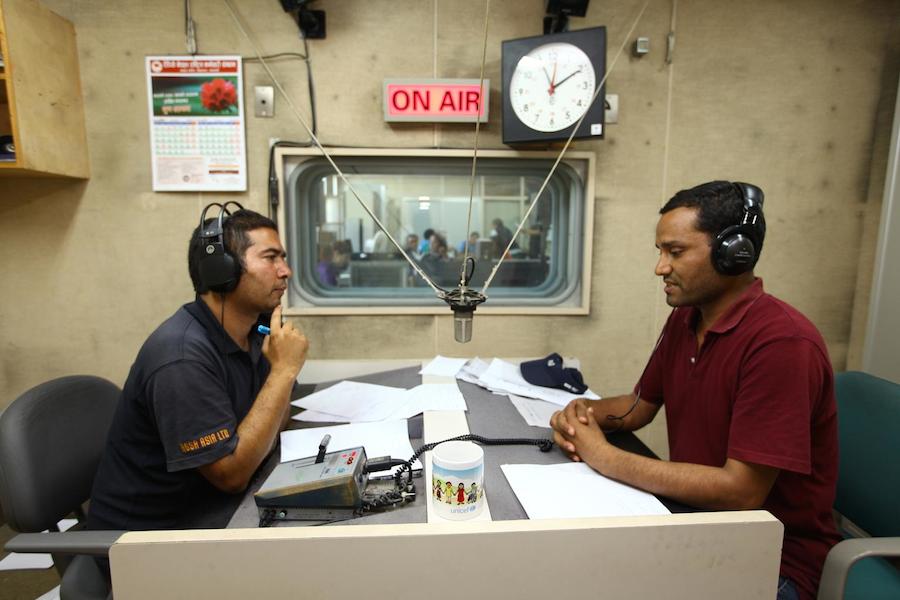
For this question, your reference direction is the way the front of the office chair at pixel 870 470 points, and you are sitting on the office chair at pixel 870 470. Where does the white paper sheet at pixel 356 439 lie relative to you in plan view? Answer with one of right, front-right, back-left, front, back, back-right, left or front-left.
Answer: front

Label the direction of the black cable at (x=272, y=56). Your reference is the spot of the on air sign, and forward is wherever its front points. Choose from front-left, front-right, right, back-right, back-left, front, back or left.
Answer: right

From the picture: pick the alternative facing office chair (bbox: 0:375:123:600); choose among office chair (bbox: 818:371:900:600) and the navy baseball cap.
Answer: office chair (bbox: 818:371:900:600)

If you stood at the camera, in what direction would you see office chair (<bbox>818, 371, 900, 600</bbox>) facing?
facing the viewer and to the left of the viewer

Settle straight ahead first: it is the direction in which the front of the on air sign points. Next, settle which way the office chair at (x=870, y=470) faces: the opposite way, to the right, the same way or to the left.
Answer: to the right

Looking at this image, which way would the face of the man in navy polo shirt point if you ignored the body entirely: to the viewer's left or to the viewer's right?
to the viewer's right

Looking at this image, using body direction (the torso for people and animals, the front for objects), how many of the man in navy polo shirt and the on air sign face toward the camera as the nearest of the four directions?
1

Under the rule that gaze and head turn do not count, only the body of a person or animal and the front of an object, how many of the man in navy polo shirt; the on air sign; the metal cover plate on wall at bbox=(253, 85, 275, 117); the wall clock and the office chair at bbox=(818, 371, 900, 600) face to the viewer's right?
1

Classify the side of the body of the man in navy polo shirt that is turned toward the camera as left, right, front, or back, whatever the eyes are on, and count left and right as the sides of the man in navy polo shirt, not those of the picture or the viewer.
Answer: right

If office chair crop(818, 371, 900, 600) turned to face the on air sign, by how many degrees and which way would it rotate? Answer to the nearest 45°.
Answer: approximately 45° to its right

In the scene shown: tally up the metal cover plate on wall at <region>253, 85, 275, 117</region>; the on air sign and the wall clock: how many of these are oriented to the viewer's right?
0

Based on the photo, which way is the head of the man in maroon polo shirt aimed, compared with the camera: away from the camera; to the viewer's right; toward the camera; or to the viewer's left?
to the viewer's left

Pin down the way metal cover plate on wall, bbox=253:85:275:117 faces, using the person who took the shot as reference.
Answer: facing the viewer
